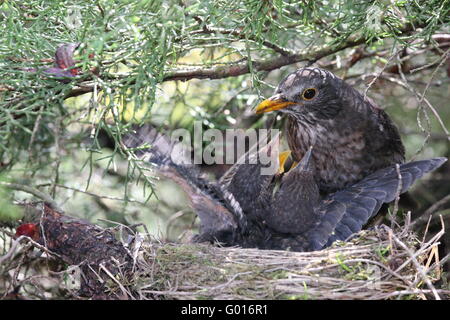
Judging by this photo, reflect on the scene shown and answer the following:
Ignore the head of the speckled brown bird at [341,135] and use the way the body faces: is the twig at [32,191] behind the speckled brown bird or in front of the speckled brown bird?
in front

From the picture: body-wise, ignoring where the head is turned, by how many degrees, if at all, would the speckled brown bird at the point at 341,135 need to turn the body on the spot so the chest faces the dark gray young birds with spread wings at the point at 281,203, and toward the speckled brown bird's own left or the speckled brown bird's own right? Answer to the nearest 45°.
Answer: approximately 45° to the speckled brown bird's own left

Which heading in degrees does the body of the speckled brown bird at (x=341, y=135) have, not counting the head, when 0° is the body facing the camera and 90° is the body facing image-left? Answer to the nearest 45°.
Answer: approximately 90°

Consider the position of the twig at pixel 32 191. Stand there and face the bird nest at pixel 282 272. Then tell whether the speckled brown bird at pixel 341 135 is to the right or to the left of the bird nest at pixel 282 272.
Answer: left
